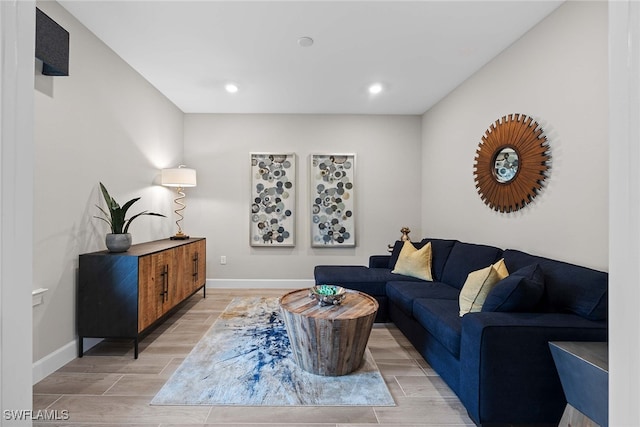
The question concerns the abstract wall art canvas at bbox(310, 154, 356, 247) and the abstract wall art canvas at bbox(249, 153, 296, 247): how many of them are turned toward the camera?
2

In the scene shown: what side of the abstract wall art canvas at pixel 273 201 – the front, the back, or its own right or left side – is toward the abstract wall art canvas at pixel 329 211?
left

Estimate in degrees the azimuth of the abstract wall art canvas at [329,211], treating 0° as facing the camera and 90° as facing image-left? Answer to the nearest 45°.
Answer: approximately 0°

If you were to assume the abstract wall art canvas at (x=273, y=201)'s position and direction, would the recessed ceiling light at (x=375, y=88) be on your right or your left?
on your left

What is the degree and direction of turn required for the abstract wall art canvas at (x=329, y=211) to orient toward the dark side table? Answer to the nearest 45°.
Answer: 0° — it already faces it

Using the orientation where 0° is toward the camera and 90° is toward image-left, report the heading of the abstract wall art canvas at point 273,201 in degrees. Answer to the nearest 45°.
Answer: approximately 0°
